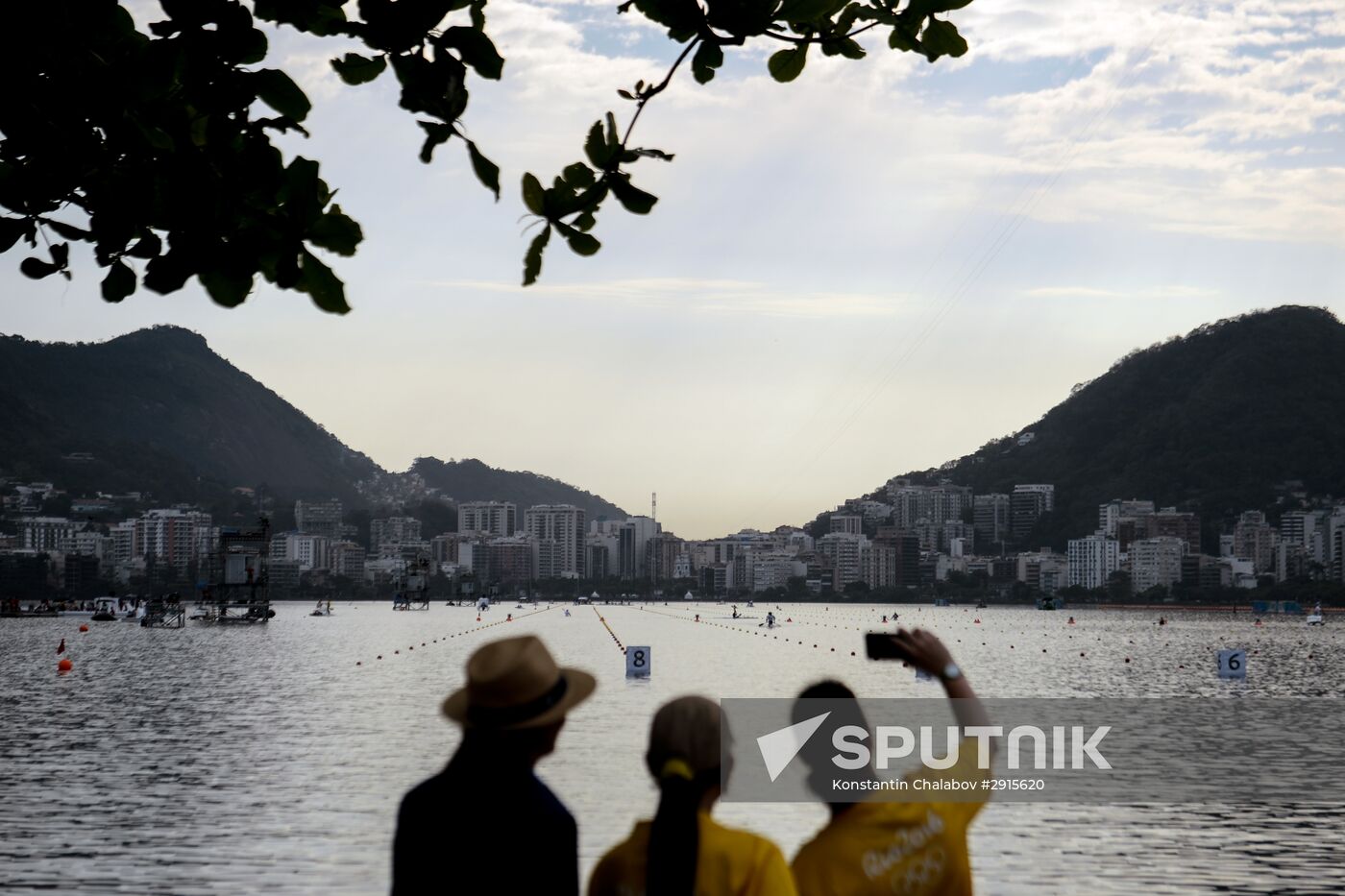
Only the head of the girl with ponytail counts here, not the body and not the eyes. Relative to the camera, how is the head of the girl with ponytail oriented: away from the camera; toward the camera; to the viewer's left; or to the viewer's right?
away from the camera

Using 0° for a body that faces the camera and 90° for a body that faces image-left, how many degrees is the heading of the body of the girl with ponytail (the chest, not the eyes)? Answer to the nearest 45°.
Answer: approximately 180°
